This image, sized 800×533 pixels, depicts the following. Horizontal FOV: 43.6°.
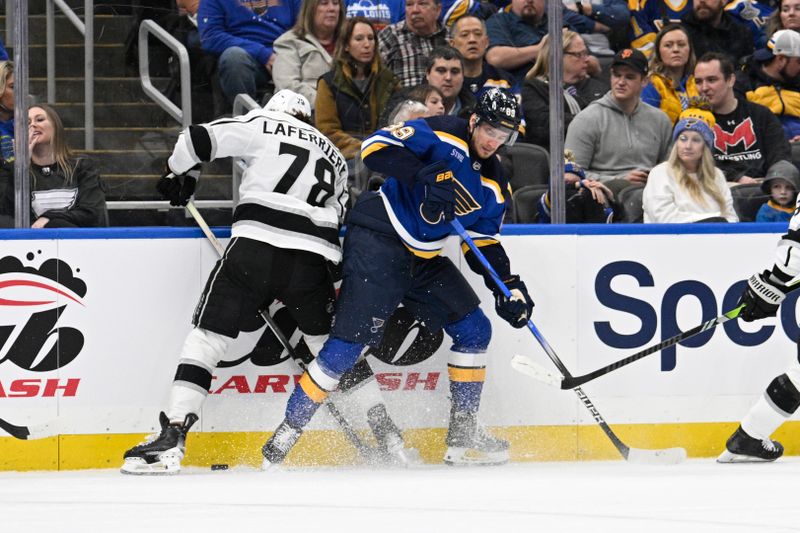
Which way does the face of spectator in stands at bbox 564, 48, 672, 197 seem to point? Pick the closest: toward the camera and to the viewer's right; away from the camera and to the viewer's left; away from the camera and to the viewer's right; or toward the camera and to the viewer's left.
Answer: toward the camera and to the viewer's left

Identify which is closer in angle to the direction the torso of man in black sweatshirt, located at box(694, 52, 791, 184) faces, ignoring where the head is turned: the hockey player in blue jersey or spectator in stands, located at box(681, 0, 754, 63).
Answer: the hockey player in blue jersey

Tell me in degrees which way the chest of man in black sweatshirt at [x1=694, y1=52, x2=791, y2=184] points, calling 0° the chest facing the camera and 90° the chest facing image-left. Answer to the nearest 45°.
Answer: approximately 45°

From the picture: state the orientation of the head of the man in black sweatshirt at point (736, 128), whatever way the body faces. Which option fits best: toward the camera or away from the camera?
toward the camera

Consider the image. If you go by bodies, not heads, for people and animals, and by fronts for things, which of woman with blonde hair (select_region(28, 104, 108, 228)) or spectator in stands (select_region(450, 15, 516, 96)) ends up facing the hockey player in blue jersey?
the spectator in stands

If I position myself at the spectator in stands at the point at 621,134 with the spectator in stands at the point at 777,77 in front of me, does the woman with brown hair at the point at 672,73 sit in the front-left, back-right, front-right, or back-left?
front-left

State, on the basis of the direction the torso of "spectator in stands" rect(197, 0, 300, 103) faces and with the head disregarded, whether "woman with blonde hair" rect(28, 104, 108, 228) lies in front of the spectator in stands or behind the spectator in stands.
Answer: in front

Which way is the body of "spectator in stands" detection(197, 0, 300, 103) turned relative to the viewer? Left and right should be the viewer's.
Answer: facing the viewer

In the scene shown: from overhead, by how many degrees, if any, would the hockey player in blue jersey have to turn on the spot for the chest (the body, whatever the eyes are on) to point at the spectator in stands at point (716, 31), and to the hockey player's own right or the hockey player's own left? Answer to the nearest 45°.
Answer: approximately 90° to the hockey player's own left

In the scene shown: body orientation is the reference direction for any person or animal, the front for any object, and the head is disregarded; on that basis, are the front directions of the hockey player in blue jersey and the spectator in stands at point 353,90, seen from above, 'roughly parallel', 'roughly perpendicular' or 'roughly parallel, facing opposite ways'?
roughly parallel

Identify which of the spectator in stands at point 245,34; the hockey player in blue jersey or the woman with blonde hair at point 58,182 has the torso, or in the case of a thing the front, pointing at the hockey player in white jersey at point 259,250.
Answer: the spectator in stands

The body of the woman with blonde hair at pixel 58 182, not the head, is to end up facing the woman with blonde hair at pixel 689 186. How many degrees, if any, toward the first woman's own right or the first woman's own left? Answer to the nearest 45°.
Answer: approximately 135° to the first woman's own left

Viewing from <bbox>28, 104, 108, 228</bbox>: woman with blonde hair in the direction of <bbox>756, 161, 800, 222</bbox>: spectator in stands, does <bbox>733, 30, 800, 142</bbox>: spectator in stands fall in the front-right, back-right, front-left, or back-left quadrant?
front-left

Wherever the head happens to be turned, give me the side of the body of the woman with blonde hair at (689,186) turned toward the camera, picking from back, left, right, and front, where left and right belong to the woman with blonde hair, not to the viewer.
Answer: front

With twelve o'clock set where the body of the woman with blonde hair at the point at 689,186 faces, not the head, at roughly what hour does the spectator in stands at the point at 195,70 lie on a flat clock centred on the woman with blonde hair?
The spectator in stands is roughly at 3 o'clock from the woman with blonde hair.

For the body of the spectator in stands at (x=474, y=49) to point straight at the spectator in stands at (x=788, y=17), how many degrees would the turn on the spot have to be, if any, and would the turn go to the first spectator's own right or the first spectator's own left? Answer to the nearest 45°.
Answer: approximately 135° to the first spectator's own left

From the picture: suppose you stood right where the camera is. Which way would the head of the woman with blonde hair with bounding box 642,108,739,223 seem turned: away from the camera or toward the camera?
toward the camera

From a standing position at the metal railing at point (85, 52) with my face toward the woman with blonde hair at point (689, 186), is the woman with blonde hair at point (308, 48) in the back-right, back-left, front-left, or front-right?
front-left

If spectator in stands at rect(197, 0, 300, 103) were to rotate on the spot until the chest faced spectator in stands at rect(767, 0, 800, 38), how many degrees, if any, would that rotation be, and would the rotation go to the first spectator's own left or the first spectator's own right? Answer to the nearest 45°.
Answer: approximately 90° to the first spectator's own left
